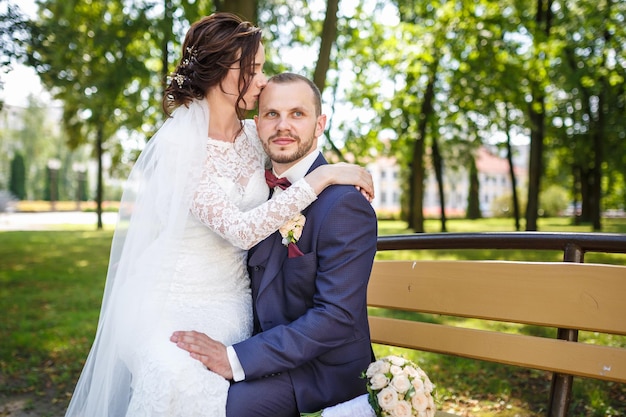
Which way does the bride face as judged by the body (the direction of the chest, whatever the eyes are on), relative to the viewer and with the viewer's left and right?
facing to the right of the viewer

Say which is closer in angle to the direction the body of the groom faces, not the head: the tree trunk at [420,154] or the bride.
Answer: the bride

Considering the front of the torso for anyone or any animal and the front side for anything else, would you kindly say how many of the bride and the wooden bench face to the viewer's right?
1

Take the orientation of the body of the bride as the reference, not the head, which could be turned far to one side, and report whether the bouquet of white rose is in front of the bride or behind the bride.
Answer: in front

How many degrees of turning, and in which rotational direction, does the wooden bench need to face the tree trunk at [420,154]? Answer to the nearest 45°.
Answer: approximately 135° to its right

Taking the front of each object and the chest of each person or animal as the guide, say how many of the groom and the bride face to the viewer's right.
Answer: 1

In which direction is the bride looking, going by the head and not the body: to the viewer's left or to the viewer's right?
to the viewer's right

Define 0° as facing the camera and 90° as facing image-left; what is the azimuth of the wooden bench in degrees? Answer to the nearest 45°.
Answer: approximately 45°

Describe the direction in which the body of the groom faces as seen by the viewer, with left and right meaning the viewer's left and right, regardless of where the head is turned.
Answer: facing the viewer and to the left of the viewer

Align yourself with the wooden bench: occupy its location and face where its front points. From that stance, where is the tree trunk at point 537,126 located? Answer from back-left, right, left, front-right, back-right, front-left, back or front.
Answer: back-right

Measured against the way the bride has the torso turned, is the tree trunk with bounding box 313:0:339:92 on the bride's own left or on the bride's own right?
on the bride's own left

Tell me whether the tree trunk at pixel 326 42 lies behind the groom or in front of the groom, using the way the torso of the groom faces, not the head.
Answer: behind
